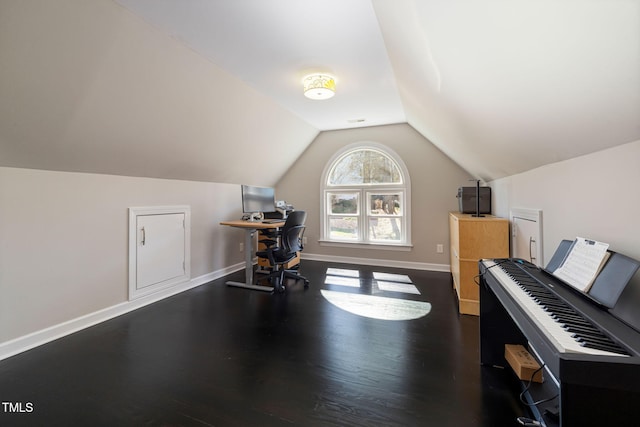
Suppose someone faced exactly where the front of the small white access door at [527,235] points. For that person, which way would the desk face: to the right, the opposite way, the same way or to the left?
the opposite way

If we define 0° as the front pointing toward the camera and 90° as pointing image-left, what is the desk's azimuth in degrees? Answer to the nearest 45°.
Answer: approximately 270°

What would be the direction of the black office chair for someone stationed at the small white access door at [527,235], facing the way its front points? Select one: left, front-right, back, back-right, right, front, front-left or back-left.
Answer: front-right

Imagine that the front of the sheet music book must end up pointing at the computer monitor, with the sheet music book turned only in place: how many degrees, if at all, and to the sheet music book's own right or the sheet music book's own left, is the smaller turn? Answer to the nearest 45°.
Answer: approximately 45° to the sheet music book's own right

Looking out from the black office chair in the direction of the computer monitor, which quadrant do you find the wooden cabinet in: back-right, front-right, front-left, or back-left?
back-right

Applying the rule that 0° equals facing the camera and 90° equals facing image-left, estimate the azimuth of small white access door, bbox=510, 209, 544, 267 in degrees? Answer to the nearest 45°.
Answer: approximately 45°
